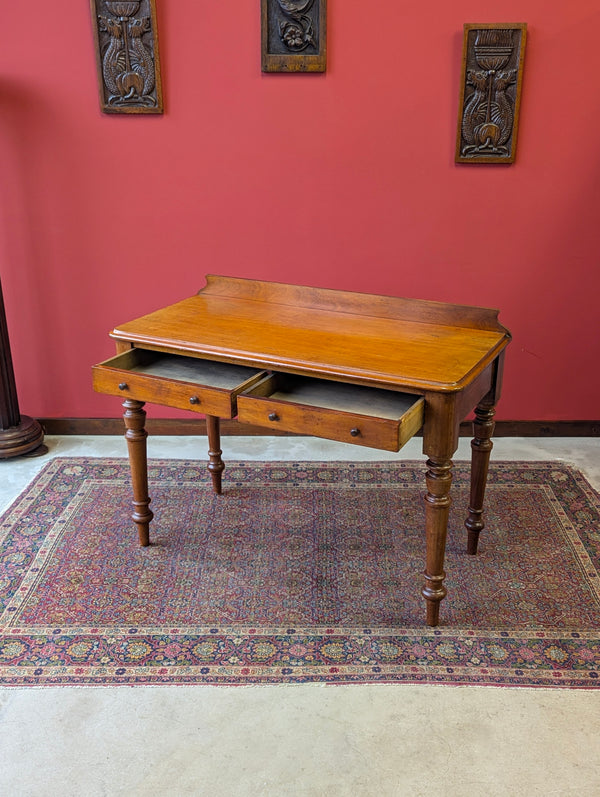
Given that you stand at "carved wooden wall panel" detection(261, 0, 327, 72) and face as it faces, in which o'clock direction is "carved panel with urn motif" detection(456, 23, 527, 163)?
The carved panel with urn motif is roughly at 9 o'clock from the carved wooden wall panel.

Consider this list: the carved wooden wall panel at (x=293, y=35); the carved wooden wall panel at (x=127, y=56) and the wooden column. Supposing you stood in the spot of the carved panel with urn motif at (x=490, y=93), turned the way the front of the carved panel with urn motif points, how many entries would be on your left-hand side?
0

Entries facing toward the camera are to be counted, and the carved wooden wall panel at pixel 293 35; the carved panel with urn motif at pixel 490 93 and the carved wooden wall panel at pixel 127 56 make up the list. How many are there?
3

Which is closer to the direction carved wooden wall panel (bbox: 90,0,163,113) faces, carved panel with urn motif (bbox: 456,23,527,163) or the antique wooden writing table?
the antique wooden writing table

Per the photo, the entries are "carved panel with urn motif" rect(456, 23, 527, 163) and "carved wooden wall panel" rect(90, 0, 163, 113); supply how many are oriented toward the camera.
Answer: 2

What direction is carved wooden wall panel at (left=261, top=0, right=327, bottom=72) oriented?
toward the camera

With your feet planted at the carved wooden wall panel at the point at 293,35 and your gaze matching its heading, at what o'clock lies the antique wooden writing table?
The antique wooden writing table is roughly at 12 o'clock from the carved wooden wall panel.

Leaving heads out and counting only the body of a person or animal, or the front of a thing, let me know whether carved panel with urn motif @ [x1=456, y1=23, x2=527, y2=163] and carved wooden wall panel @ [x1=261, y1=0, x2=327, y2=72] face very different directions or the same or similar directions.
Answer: same or similar directions

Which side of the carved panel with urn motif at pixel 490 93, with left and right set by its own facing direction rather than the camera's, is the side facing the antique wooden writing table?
front

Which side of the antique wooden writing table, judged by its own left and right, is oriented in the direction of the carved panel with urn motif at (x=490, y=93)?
back

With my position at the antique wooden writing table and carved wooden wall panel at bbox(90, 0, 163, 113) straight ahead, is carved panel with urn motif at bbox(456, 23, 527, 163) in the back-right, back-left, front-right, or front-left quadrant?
front-right

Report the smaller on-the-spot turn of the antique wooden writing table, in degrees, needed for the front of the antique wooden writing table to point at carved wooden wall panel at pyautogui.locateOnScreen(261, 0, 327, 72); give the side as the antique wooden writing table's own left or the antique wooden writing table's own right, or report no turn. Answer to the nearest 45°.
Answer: approximately 135° to the antique wooden writing table's own right

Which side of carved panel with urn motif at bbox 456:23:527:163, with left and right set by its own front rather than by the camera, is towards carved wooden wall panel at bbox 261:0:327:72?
right

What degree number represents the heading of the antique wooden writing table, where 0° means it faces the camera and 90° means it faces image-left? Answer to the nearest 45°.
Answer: approximately 45°

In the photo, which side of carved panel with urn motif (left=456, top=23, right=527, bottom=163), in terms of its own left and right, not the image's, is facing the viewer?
front
